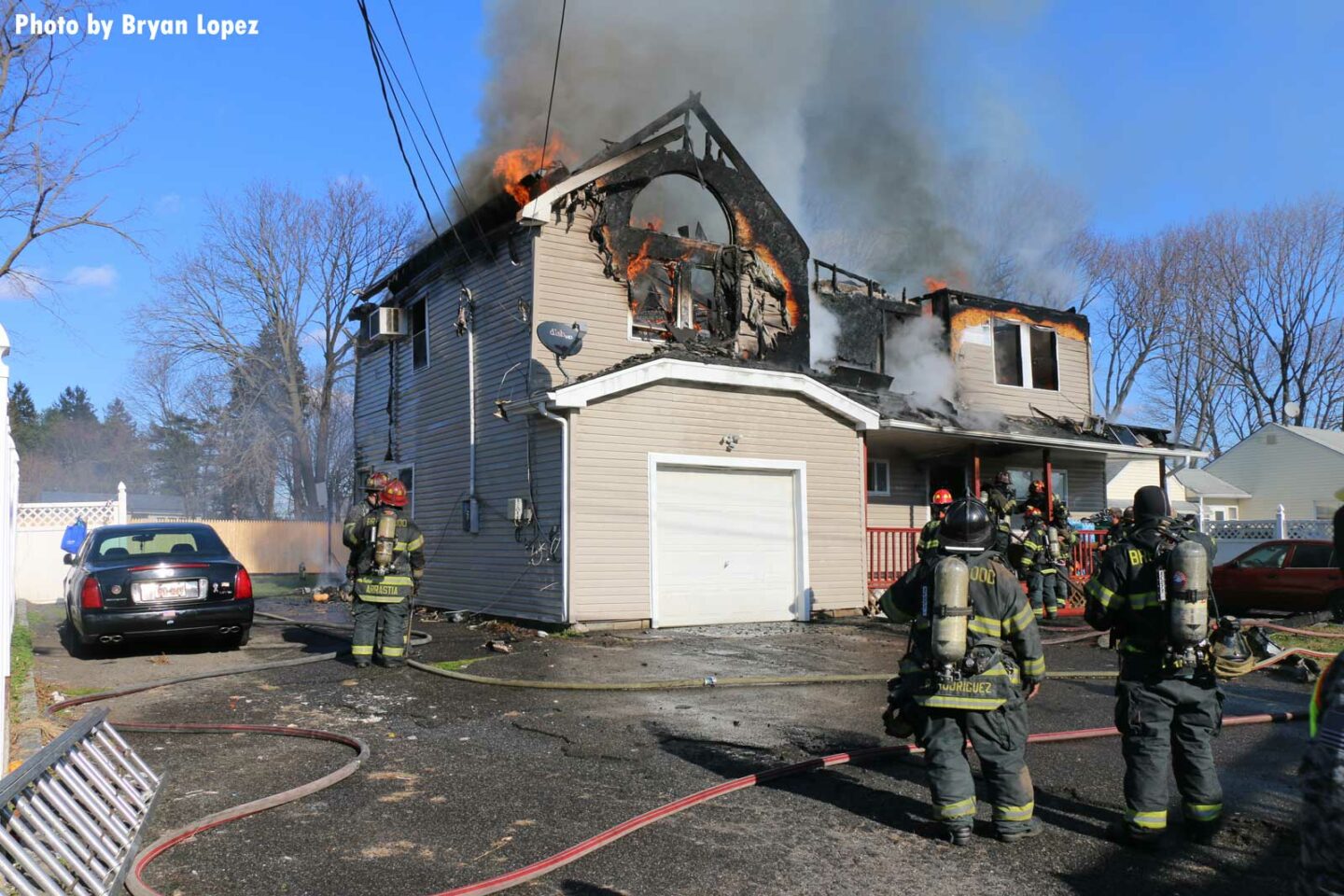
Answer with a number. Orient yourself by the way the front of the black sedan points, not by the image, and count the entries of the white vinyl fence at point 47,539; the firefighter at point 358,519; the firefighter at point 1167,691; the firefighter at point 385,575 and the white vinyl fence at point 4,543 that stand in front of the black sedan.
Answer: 1

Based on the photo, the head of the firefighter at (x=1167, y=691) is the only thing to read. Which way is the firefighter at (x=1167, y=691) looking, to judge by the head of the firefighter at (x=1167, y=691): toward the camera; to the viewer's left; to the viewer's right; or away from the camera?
away from the camera

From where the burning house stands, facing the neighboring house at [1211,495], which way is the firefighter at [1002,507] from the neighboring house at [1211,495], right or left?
right

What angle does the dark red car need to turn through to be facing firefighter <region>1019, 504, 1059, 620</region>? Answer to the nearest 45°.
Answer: approximately 45° to its left

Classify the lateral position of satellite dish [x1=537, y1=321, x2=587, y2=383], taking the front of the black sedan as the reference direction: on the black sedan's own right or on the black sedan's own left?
on the black sedan's own right

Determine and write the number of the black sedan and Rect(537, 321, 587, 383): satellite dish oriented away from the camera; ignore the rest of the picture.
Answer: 1

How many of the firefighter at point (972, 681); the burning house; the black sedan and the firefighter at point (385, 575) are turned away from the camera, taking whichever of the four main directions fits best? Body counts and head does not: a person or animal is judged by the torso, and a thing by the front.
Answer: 3

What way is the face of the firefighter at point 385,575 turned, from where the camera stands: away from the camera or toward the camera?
away from the camera

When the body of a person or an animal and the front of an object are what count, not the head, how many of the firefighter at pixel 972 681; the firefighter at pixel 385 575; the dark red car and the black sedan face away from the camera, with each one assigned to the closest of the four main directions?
3

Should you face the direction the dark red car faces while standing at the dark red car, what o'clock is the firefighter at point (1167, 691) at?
The firefighter is roughly at 9 o'clock from the dark red car.

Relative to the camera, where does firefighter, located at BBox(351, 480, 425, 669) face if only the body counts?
away from the camera

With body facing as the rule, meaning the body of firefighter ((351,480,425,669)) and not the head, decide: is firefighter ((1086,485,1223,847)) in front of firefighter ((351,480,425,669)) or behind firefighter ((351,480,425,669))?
behind

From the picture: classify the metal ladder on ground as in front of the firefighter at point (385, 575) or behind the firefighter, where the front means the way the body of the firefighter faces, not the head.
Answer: behind

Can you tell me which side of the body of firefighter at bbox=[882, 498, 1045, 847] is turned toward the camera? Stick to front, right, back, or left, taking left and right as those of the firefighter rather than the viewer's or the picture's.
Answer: back

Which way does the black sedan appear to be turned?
away from the camera

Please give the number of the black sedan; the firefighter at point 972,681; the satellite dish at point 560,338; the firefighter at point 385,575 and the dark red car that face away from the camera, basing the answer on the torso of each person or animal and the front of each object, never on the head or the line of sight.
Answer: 3

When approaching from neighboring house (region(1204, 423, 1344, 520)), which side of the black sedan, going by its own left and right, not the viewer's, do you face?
right

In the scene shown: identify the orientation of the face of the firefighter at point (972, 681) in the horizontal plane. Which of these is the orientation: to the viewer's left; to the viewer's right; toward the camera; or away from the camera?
away from the camera
